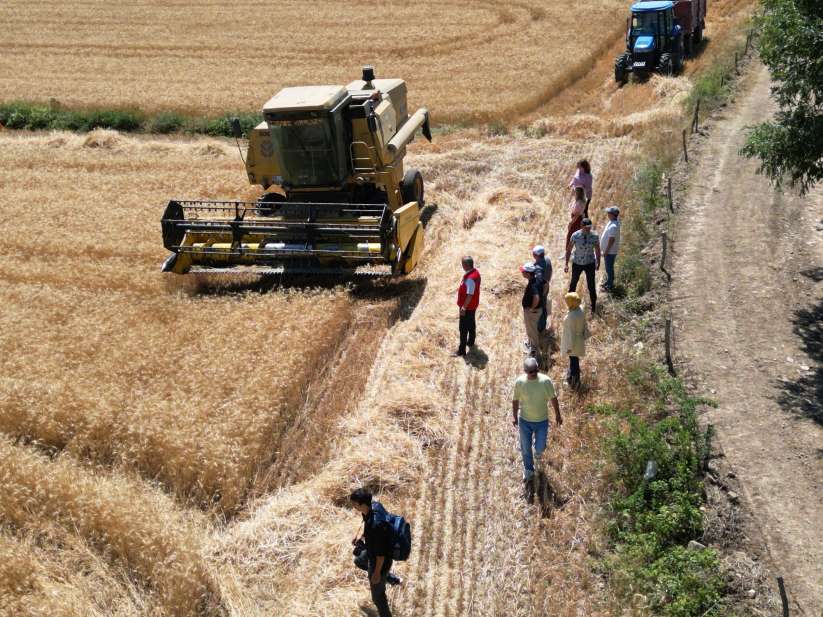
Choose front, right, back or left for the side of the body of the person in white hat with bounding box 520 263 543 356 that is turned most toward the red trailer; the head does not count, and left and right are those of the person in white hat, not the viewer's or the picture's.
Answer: right

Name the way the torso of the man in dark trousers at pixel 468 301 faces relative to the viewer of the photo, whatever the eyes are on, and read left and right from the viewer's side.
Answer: facing to the left of the viewer

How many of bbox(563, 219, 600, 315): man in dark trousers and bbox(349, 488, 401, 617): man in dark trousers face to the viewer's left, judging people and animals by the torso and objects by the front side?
1

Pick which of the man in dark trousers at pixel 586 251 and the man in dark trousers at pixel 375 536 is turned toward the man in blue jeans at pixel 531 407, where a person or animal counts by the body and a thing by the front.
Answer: the man in dark trousers at pixel 586 251

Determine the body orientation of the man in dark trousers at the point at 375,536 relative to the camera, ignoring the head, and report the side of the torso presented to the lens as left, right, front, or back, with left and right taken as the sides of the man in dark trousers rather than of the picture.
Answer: left

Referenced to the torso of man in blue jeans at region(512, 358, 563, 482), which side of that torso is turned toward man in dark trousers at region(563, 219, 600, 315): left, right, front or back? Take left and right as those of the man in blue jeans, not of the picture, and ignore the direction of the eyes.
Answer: back

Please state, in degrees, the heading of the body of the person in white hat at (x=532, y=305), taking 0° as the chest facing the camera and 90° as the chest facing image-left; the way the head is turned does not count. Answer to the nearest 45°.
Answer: approximately 90°

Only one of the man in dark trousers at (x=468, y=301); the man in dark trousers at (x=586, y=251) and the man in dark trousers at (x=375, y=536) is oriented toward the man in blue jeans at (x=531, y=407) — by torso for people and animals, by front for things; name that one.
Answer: the man in dark trousers at (x=586, y=251)

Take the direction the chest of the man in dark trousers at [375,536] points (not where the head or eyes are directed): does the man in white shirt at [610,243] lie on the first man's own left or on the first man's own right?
on the first man's own right

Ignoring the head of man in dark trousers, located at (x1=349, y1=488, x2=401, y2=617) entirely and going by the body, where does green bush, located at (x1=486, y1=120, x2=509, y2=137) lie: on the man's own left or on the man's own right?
on the man's own right

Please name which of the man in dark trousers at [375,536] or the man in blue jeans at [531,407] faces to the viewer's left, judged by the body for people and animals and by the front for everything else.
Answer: the man in dark trousers

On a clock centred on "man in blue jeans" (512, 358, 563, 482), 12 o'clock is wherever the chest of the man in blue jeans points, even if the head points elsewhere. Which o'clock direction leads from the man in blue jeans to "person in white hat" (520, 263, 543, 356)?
The person in white hat is roughly at 6 o'clock from the man in blue jeans.

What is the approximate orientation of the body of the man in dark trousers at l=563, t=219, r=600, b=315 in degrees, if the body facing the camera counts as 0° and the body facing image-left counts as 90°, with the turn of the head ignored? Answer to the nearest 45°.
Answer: approximately 0°

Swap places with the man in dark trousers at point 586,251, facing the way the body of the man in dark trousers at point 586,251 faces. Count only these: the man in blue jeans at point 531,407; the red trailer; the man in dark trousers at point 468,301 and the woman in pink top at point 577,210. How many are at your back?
2
